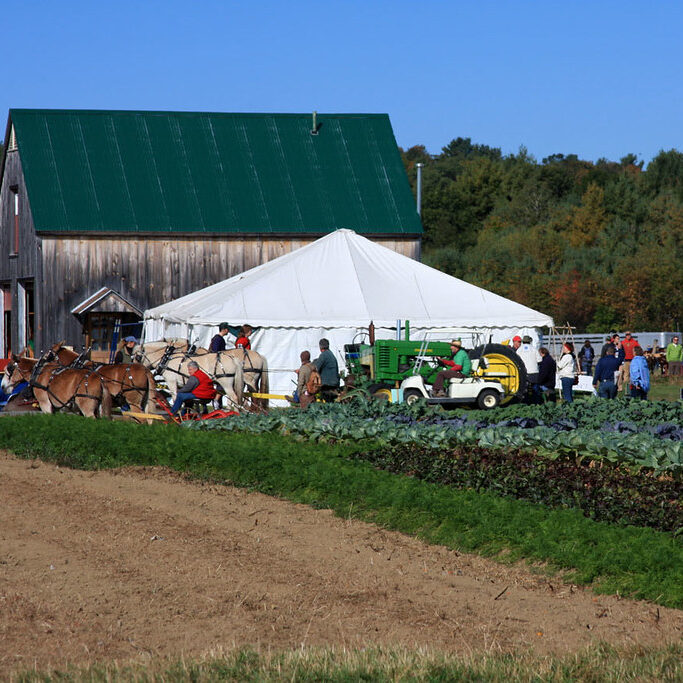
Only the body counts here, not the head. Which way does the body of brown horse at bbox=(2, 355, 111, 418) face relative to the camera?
to the viewer's left

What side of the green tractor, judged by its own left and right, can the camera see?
left

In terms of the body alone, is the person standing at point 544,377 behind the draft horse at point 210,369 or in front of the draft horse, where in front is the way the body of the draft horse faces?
behind

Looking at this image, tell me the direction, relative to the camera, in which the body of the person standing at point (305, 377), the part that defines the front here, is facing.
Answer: to the viewer's left

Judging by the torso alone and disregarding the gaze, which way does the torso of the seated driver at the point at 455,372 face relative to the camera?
to the viewer's left

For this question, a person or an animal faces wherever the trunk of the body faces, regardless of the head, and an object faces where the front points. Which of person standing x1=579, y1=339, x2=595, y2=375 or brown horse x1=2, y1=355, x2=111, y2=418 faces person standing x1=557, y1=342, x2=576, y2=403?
person standing x1=579, y1=339, x2=595, y2=375

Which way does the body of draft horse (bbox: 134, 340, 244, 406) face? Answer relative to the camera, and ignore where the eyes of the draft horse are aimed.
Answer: to the viewer's left

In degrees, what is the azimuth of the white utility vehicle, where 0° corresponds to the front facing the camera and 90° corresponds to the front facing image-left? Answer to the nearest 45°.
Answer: approximately 90°

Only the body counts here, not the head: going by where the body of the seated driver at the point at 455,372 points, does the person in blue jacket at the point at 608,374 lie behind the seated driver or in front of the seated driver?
behind

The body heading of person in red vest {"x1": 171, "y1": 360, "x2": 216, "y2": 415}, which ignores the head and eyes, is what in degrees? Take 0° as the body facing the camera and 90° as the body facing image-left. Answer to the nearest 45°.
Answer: approximately 90°

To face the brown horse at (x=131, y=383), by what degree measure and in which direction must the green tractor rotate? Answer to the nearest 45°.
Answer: approximately 45° to its left
